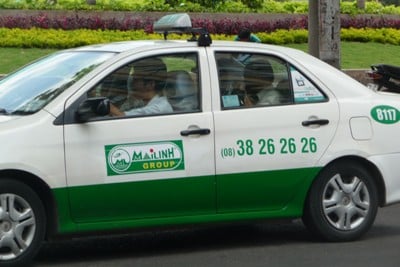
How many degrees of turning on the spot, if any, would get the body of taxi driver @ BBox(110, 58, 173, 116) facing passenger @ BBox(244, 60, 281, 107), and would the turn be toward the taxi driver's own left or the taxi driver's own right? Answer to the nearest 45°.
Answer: approximately 180°

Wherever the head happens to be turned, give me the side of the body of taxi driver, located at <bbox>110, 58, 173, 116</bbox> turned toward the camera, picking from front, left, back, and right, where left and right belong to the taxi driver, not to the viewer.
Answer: left

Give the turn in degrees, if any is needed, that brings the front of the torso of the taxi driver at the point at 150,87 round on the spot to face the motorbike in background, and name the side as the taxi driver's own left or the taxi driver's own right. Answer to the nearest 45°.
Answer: approximately 135° to the taxi driver's own right

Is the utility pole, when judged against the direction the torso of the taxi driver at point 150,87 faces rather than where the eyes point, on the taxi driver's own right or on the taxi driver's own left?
on the taxi driver's own right
